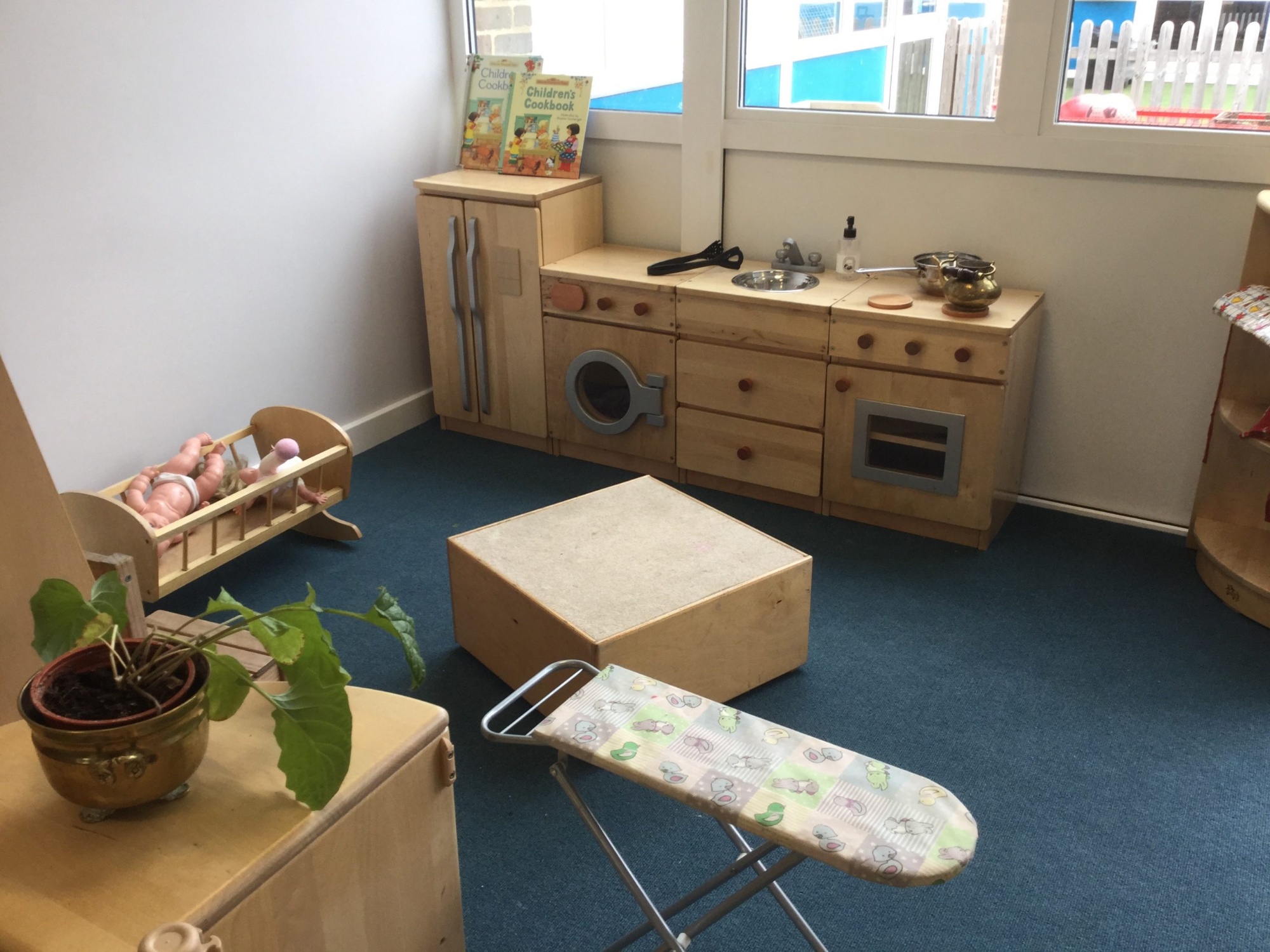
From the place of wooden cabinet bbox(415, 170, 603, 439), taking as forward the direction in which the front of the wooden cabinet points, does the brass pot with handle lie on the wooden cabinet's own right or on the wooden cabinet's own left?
on the wooden cabinet's own left

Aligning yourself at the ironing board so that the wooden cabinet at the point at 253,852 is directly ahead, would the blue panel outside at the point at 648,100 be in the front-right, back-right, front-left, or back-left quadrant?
back-right

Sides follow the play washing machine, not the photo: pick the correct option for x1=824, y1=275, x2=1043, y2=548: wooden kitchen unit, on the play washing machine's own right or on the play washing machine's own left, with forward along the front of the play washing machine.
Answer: on the play washing machine's own left

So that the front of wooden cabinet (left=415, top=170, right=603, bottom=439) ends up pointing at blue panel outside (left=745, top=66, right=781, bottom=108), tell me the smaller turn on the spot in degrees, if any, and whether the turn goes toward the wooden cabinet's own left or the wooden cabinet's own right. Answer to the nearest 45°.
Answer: approximately 135° to the wooden cabinet's own left

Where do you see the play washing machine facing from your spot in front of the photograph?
facing the viewer and to the left of the viewer

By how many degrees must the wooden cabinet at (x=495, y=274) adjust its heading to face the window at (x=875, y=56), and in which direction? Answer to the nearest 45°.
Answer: approximately 135° to its left

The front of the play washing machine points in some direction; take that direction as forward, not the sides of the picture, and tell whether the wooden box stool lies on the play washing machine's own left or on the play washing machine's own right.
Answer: on the play washing machine's own left

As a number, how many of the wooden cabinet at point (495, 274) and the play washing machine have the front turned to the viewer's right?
0

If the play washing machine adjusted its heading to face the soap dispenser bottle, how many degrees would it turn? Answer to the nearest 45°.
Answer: approximately 135° to its left

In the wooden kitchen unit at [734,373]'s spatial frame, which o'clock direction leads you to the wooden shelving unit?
The wooden shelving unit is roughly at 8 o'clock from the wooden kitchen unit.

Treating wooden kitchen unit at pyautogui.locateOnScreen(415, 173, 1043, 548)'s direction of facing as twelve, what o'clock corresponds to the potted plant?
The potted plant is roughly at 11 o'clock from the wooden kitchen unit.

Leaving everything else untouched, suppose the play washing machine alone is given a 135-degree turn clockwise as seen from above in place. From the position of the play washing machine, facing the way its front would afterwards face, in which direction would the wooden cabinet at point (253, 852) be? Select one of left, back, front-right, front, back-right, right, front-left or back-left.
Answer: back
